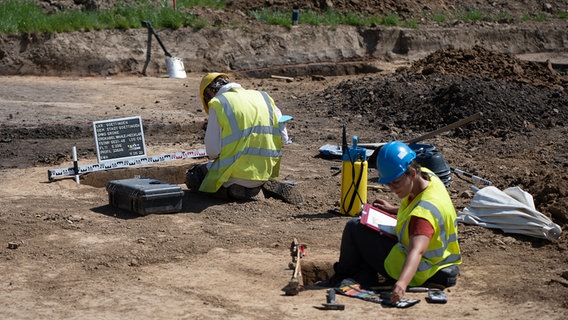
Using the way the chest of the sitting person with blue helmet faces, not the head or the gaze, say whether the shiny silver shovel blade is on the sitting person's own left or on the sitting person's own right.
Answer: on the sitting person's own right

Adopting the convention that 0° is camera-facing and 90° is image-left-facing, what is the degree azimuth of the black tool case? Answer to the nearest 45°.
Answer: approximately 45°

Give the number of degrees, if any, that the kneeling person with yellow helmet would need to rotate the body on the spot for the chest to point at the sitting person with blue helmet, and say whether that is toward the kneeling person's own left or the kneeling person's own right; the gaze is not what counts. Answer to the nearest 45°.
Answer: approximately 180°

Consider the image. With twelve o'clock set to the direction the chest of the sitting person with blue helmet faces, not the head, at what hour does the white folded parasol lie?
The white folded parasol is roughly at 4 o'clock from the sitting person with blue helmet.

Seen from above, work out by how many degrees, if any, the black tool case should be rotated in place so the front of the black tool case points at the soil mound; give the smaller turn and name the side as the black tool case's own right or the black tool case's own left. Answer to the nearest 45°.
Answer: approximately 180°

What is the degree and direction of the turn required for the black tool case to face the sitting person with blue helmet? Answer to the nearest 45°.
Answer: approximately 90° to its left

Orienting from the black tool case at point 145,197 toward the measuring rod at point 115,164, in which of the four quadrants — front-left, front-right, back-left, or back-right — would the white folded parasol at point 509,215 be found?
back-right

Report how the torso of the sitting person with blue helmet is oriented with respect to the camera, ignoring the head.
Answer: to the viewer's left

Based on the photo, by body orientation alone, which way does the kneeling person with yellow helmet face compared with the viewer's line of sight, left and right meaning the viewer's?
facing away from the viewer and to the left of the viewer

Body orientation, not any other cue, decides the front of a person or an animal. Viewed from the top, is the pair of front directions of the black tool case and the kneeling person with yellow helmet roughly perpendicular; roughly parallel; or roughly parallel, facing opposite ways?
roughly perpendicular
